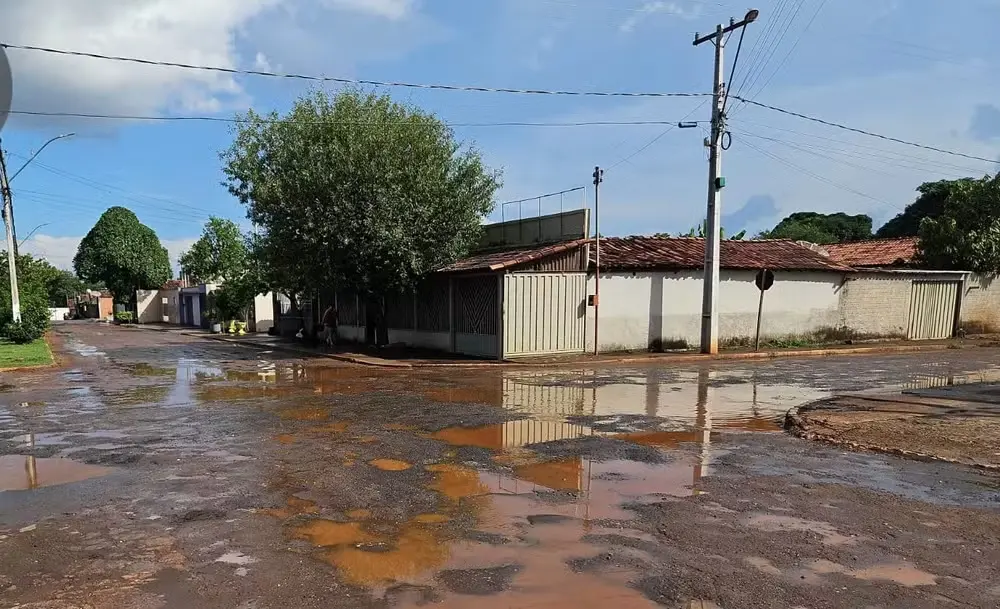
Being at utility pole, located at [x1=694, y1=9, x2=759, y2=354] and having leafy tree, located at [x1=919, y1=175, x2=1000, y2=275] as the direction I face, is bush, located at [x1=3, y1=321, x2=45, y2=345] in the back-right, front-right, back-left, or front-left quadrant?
back-left

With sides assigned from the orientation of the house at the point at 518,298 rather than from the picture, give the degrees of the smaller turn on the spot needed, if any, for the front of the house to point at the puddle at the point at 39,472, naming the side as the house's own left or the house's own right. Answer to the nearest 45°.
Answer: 0° — it already faces it

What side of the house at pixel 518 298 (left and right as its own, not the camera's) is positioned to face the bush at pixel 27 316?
right

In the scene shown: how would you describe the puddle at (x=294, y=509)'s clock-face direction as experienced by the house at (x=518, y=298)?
The puddle is roughly at 11 o'clock from the house.

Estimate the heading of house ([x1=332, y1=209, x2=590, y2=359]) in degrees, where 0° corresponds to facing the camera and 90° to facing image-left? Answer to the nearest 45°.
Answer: approximately 45°

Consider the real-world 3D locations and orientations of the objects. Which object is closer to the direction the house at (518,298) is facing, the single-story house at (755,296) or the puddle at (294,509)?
the puddle

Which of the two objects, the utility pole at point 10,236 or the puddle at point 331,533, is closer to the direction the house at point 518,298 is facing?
the puddle

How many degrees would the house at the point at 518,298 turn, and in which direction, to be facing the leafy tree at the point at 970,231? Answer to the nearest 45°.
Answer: approximately 135° to its left

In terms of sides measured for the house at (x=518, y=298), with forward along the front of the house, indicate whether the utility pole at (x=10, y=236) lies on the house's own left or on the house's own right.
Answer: on the house's own right

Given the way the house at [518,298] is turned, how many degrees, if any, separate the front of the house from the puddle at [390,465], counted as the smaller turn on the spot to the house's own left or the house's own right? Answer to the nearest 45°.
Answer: approximately 45° to the house's own left

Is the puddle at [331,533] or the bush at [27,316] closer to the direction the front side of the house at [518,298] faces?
the puddle
